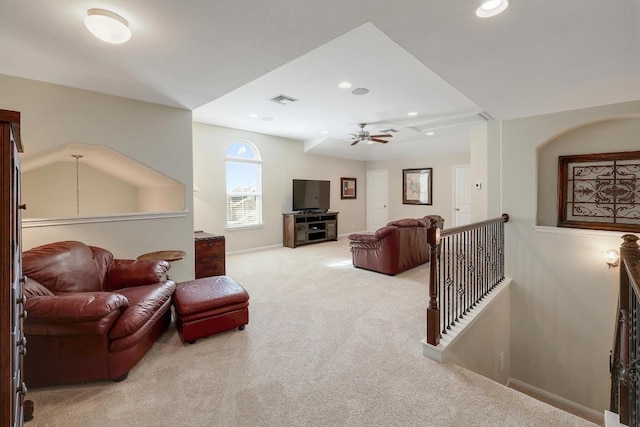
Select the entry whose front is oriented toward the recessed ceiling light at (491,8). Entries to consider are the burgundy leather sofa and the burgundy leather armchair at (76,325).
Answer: the burgundy leather armchair

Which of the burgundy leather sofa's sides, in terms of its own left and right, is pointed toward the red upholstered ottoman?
left

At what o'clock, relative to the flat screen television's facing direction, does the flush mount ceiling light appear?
The flush mount ceiling light is roughly at 2 o'clock from the flat screen television.

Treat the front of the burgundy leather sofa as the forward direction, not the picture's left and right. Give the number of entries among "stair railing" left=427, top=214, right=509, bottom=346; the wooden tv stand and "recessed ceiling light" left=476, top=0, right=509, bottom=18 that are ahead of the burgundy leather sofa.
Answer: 1

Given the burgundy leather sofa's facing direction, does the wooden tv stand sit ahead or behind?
ahead

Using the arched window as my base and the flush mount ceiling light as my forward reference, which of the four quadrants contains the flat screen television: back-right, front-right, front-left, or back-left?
back-left

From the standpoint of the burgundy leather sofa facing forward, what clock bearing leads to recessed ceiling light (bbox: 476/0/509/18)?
The recessed ceiling light is roughly at 7 o'clock from the burgundy leather sofa.

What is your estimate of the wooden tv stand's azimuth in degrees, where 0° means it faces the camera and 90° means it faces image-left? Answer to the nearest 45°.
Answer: approximately 315°

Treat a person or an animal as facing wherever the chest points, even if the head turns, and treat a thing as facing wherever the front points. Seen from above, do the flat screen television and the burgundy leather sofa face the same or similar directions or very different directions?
very different directions

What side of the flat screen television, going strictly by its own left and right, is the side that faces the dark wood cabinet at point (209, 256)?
right

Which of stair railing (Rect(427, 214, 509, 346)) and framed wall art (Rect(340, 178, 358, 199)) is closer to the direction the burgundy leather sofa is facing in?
the framed wall art

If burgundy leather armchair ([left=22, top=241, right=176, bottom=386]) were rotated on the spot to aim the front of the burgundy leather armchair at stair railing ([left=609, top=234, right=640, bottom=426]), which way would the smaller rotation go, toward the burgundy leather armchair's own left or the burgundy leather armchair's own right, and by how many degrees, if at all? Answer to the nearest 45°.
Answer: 0° — it already faces it
